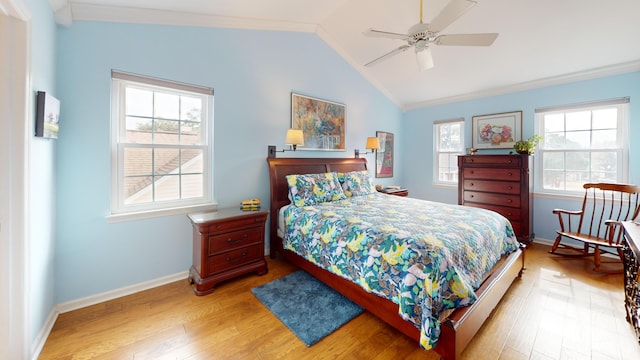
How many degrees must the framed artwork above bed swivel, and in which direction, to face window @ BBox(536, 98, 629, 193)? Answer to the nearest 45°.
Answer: approximately 45° to its left

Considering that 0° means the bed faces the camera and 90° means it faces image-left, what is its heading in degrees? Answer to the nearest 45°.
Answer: approximately 315°

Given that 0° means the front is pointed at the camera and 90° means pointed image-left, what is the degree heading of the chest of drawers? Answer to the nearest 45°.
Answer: approximately 45°

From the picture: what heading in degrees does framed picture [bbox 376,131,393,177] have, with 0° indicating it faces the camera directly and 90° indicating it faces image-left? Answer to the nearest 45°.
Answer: approximately 315°

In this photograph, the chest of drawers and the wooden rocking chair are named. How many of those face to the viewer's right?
0

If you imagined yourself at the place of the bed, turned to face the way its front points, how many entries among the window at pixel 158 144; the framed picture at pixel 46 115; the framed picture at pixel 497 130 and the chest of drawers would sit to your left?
2

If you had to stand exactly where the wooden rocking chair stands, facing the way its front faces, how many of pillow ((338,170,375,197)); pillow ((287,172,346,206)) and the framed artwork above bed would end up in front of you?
3

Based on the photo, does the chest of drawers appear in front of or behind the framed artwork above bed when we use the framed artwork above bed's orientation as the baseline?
in front

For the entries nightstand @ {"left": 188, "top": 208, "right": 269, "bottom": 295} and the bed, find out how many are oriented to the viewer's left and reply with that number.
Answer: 0

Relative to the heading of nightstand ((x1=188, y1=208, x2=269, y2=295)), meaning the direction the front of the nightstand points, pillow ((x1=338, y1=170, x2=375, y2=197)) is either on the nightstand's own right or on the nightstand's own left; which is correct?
on the nightstand's own left

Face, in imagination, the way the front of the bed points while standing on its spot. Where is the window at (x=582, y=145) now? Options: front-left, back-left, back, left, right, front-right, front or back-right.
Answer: left

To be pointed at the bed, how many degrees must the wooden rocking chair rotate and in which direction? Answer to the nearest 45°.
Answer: approximately 45° to its left

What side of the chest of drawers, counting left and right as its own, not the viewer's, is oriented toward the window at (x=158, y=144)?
front

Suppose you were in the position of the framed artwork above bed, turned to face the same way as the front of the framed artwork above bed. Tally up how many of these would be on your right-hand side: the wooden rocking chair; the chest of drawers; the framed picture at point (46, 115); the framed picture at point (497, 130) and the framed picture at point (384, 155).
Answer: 1

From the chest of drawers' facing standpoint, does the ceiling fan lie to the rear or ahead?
ahead

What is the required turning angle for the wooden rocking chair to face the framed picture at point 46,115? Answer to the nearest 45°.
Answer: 0° — it already faces it

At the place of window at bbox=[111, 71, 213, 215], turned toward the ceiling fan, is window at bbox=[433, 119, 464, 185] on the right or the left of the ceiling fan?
left
